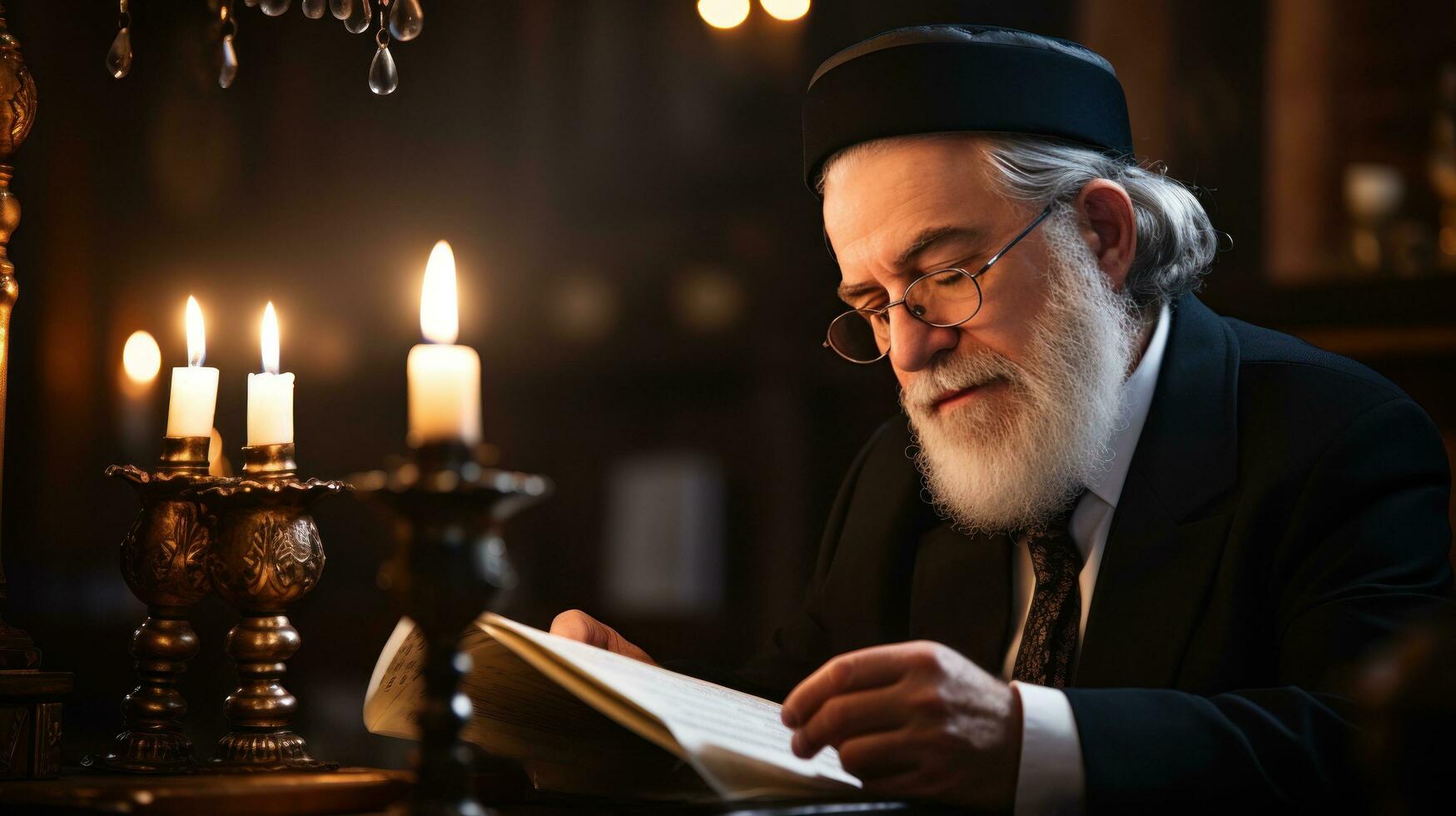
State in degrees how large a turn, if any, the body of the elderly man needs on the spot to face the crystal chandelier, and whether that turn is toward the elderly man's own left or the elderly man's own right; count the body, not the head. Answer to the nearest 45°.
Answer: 0° — they already face it

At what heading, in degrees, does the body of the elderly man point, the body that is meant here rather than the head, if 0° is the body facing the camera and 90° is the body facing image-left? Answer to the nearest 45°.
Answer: approximately 45°

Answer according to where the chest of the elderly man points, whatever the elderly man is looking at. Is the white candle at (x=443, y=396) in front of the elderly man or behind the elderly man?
in front

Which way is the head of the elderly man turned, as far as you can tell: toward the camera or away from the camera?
toward the camera

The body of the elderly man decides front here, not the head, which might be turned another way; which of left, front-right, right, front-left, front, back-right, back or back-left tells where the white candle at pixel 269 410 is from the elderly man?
front

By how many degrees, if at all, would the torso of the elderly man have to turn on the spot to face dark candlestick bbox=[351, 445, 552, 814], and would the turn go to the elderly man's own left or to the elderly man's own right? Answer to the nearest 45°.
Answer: approximately 45° to the elderly man's own left

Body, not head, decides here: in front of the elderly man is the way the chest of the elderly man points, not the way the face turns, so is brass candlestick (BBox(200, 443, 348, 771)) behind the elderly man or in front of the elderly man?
in front

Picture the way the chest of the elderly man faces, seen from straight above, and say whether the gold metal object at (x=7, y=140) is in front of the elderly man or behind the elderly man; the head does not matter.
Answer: in front
